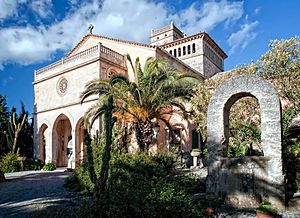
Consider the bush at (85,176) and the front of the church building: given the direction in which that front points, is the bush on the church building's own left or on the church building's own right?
on the church building's own left

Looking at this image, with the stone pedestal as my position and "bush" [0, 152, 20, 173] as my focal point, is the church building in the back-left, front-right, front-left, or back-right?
front-right

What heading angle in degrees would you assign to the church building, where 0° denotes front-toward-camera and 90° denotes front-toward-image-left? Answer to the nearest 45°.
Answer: approximately 45°

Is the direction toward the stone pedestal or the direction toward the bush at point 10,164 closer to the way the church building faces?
the bush

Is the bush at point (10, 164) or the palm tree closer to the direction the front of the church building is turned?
the bush

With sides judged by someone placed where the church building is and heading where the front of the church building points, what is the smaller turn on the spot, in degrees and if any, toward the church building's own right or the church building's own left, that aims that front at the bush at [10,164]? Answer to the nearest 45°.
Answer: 0° — it already faces it

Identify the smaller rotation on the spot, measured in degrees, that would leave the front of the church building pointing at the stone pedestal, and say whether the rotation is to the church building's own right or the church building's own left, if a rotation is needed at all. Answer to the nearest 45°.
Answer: approximately 90° to the church building's own left

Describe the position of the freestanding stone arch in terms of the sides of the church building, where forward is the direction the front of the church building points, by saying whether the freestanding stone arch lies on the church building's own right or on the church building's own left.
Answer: on the church building's own left

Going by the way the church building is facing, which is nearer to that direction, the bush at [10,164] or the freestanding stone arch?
the bush
